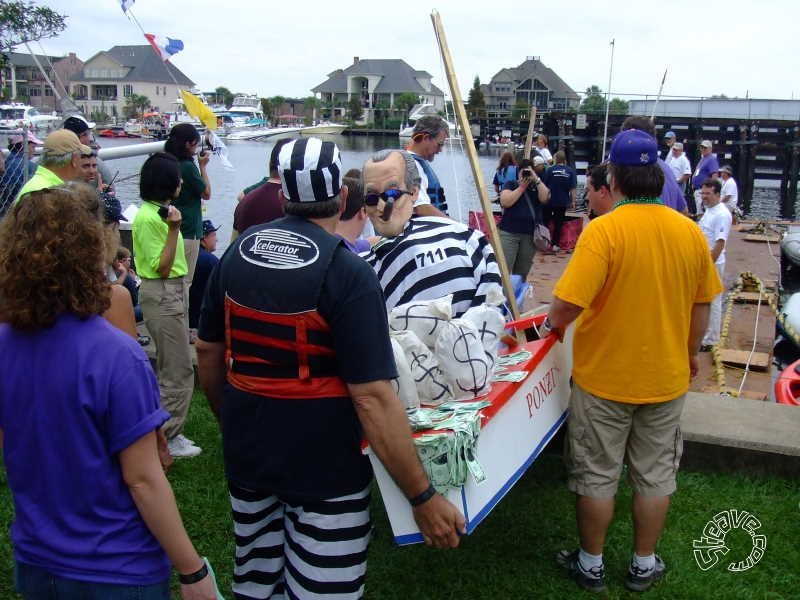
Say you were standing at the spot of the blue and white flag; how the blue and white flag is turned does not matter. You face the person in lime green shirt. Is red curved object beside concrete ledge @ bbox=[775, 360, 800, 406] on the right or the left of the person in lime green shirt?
left

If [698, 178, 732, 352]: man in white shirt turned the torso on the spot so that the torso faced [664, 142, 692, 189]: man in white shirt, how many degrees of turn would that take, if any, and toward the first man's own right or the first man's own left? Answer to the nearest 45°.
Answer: approximately 135° to the first man's own right

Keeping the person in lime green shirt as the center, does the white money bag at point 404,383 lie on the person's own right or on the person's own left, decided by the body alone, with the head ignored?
on the person's own right

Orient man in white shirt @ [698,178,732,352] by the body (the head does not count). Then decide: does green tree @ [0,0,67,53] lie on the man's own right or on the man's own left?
on the man's own right

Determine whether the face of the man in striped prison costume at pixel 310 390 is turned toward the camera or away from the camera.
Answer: away from the camera

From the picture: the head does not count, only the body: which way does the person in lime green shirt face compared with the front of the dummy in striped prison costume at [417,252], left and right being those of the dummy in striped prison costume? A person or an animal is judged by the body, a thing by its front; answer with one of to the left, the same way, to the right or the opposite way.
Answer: the opposite way

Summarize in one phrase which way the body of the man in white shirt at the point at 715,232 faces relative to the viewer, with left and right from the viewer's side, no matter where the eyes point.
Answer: facing the viewer and to the left of the viewer

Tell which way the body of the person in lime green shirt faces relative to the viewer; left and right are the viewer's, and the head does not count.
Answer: facing away from the viewer and to the right of the viewer

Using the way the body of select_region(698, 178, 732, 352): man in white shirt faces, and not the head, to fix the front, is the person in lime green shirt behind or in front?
in front

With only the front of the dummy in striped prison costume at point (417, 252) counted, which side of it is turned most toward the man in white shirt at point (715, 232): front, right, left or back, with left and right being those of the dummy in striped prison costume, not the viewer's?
back

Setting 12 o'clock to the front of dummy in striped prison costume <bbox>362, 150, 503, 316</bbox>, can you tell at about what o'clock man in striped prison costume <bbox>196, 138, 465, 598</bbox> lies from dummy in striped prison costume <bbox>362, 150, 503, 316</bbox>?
man in striped prison costume <bbox>196, 138, 465, 598</bbox> is roughly at 11 o'clock from dummy in striped prison costume <bbox>362, 150, 503, 316</bbox>.

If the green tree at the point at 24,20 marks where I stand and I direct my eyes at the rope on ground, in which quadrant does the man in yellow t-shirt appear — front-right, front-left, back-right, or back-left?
front-right

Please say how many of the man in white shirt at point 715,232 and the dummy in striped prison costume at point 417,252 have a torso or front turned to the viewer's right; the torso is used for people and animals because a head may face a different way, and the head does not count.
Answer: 0

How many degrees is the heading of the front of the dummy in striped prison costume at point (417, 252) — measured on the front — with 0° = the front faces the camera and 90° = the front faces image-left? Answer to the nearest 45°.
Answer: approximately 45°

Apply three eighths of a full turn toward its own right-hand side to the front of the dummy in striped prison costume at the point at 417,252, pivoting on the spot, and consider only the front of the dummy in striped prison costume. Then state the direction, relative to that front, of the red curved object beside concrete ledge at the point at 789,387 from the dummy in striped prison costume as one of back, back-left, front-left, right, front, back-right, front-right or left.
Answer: front-right
